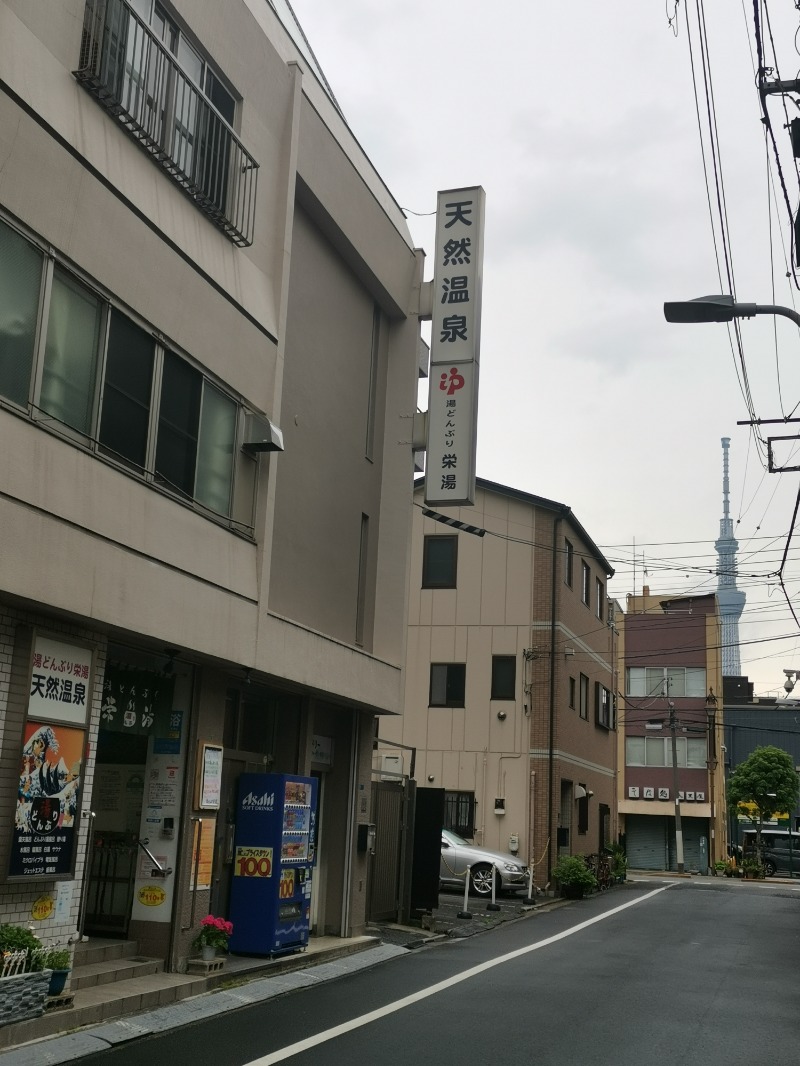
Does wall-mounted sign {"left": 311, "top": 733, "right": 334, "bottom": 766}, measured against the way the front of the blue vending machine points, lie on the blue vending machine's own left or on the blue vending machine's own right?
on the blue vending machine's own left

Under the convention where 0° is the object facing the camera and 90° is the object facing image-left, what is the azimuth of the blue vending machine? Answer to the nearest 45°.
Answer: approximately 315°

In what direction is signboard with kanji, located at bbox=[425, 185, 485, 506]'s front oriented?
toward the camera

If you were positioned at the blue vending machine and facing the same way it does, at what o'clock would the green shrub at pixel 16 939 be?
The green shrub is roughly at 2 o'clock from the blue vending machine.

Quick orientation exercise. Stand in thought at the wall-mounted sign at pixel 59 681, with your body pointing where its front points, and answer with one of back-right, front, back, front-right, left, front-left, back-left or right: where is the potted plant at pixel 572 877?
left

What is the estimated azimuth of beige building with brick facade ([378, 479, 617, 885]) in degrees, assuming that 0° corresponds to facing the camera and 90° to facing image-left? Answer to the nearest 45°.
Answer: approximately 315°

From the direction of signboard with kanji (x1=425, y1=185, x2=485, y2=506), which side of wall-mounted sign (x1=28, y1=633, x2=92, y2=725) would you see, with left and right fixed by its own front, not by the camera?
left

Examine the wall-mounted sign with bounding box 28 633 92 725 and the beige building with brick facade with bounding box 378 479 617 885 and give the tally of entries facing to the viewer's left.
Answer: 0

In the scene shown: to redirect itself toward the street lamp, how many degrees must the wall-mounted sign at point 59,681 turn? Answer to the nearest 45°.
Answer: approximately 45° to its left

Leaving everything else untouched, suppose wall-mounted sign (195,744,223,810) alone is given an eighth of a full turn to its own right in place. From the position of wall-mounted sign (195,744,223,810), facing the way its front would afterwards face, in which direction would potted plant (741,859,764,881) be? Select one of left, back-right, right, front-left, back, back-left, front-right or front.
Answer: back-left

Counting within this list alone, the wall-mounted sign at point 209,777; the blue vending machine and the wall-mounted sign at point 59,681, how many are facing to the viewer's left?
0

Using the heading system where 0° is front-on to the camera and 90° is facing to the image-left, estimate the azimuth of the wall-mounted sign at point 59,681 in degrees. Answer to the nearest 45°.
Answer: approximately 315°

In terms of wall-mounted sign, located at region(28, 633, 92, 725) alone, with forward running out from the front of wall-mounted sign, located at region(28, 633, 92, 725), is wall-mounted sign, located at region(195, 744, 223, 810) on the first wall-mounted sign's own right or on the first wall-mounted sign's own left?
on the first wall-mounted sign's own left

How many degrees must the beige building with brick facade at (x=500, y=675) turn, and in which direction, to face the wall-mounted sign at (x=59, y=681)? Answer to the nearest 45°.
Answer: approximately 45° to its right

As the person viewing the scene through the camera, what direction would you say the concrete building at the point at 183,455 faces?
facing the viewer and to the right of the viewer

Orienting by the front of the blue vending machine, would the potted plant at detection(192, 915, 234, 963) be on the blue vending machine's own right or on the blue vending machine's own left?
on the blue vending machine's own right

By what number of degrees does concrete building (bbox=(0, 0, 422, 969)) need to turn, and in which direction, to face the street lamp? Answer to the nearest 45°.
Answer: approximately 45° to its left

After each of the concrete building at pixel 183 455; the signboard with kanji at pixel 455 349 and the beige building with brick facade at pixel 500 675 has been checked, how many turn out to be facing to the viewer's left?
0
